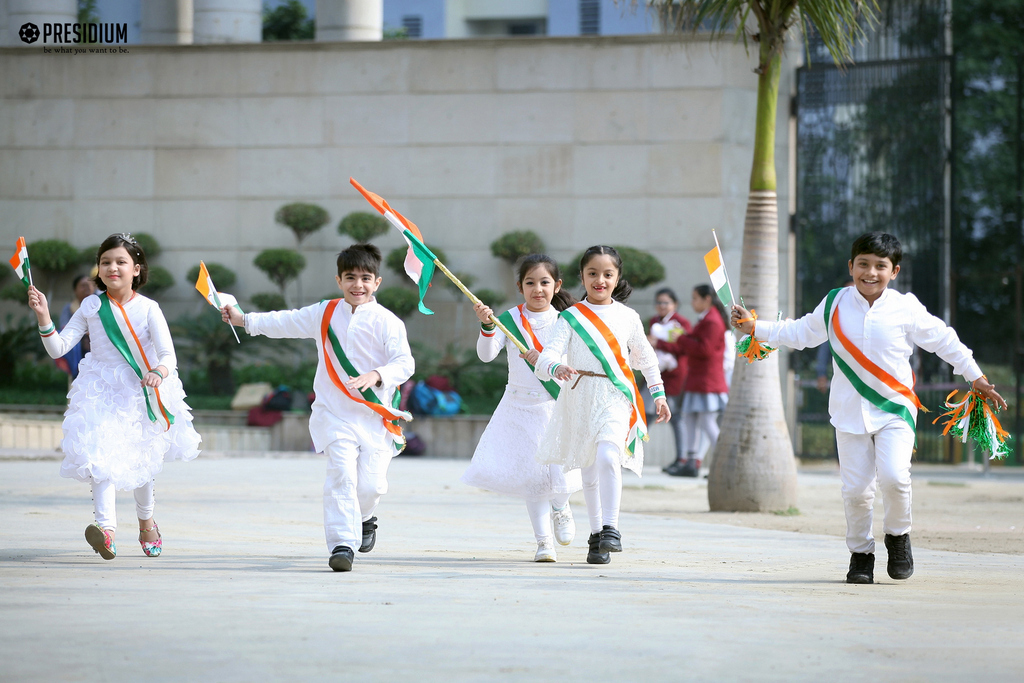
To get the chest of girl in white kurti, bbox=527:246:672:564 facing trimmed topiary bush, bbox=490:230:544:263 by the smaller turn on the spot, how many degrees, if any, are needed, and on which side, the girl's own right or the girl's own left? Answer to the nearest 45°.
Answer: approximately 180°

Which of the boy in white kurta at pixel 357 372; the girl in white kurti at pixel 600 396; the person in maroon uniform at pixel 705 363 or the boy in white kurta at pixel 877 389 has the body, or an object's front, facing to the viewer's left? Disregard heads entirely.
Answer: the person in maroon uniform

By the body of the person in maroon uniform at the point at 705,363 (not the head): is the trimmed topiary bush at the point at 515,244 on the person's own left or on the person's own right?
on the person's own right

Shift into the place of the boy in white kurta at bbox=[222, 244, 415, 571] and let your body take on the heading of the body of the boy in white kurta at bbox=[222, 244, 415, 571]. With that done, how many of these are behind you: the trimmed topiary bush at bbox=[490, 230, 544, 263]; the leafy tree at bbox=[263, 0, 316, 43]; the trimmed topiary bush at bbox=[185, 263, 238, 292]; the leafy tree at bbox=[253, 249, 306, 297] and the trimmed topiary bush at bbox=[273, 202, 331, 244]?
5

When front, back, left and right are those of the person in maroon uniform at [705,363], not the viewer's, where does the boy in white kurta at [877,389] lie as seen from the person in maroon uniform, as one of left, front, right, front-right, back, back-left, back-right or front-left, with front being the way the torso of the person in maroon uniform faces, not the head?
left

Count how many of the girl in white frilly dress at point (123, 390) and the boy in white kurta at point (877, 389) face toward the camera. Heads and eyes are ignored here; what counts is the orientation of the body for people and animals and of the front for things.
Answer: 2

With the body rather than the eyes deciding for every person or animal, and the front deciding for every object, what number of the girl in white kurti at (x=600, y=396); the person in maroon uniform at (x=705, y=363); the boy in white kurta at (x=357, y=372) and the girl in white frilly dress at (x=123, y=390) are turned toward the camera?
3
